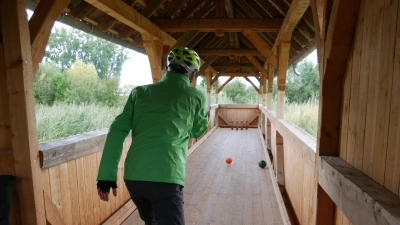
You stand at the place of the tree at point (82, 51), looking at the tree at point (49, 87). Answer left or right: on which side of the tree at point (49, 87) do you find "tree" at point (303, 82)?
left

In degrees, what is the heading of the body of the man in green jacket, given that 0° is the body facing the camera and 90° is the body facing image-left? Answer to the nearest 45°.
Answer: approximately 225°

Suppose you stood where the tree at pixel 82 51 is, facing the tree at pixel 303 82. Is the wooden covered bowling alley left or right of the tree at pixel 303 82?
right

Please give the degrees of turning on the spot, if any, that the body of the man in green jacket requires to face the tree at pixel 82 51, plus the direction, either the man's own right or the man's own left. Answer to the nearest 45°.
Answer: approximately 45° to the man's own left

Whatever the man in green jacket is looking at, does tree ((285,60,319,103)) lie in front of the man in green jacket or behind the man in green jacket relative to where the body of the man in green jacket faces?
in front
